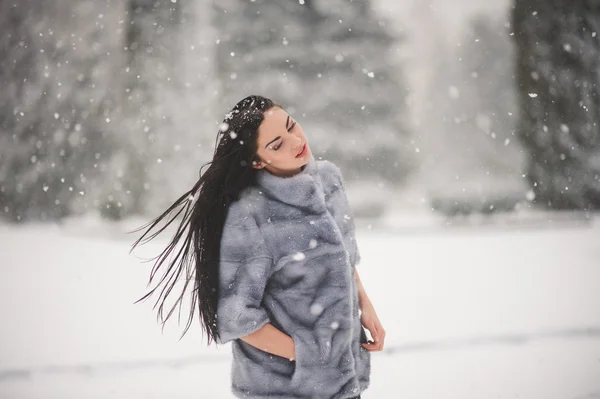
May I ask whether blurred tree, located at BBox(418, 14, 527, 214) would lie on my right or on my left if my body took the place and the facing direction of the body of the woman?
on my left

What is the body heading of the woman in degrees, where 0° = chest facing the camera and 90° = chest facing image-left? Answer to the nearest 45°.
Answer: approximately 315°

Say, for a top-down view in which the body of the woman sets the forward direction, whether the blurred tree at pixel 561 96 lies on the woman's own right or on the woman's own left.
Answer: on the woman's own left

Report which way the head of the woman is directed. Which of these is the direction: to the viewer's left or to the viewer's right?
to the viewer's right

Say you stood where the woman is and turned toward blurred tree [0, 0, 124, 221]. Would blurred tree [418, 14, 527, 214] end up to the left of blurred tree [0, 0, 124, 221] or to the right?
right

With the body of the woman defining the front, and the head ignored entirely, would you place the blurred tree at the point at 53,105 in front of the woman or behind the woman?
behind

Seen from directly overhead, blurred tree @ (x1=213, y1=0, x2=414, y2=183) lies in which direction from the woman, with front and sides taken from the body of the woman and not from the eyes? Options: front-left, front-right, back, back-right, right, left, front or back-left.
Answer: back-left
